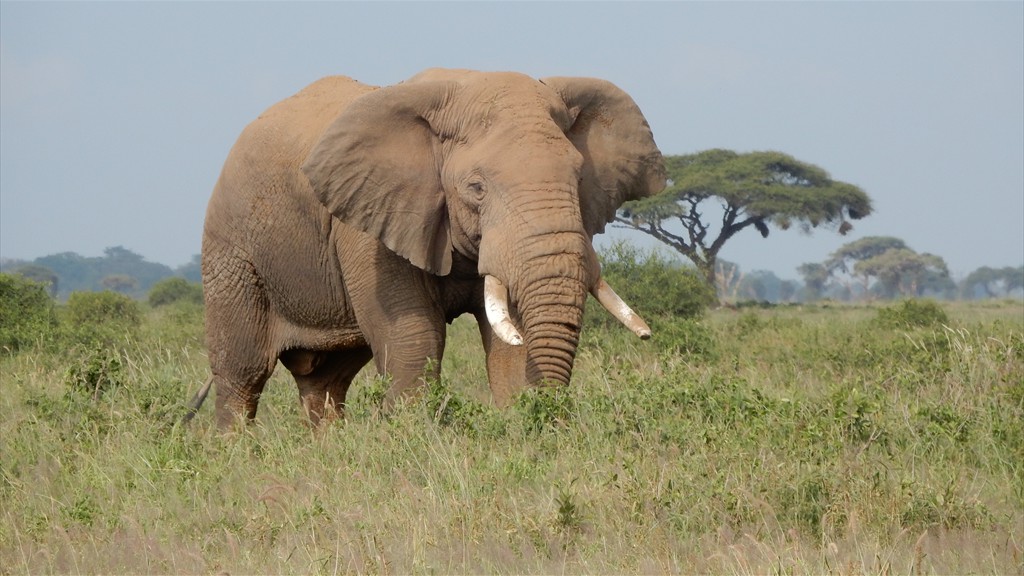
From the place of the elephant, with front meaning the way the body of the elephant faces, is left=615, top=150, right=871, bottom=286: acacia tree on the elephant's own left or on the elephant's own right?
on the elephant's own left

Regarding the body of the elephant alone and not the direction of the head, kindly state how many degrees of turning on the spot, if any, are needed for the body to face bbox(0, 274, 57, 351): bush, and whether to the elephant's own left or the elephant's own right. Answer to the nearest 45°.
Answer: approximately 180°

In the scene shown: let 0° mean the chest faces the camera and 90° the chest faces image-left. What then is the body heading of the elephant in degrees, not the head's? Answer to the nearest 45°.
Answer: approximately 315°

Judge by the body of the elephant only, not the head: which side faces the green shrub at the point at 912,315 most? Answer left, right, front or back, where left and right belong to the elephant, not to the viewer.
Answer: left

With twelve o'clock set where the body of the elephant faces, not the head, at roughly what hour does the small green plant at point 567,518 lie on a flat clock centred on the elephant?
The small green plant is roughly at 1 o'clock from the elephant.

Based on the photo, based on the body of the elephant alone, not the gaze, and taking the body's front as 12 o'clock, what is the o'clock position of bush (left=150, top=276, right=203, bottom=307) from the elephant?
The bush is roughly at 7 o'clock from the elephant.

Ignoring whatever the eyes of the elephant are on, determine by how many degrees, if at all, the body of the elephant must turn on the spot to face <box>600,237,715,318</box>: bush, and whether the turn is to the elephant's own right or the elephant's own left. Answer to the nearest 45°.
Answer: approximately 135° to the elephant's own left
